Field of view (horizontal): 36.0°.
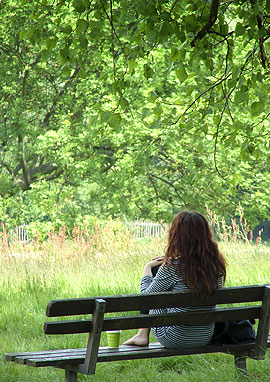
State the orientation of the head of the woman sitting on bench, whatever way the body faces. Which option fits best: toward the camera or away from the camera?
away from the camera

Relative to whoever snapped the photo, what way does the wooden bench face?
facing away from the viewer and to the left of the viewer

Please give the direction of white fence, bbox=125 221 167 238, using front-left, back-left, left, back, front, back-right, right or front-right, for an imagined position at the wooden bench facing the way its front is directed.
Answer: front-right

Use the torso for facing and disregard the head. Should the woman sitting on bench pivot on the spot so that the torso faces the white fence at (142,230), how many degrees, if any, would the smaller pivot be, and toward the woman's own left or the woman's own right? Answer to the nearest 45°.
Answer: approximately 45° to the woman's own right

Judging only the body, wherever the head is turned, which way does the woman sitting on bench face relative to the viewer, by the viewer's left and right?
facing away from the viewer and to the left of the viewer
